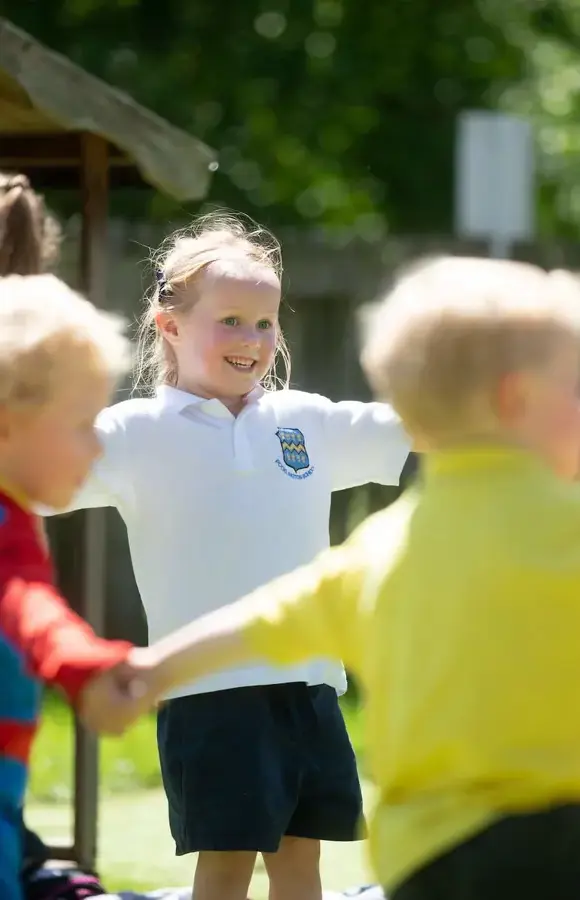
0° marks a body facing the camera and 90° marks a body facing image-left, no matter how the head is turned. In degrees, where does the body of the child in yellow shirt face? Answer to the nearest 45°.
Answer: approximately 225°

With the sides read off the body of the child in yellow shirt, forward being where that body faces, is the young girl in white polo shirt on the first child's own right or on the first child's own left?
on the first child's own left

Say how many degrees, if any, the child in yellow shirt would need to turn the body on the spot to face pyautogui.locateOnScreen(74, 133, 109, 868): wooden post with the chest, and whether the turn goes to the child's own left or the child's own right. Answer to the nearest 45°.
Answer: approximately 45° to the child's own left
